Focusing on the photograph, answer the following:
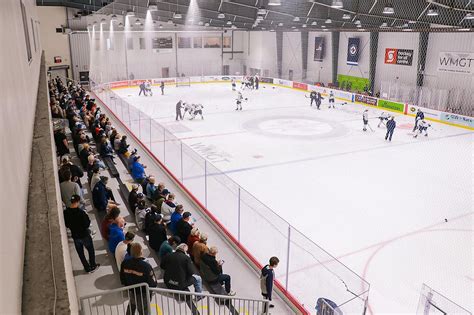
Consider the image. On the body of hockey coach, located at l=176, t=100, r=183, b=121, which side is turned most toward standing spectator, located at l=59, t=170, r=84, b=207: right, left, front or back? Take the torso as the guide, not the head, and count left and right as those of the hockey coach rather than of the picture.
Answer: right

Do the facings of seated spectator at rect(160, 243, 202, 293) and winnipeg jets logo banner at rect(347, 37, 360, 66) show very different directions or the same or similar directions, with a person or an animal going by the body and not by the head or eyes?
very different directions

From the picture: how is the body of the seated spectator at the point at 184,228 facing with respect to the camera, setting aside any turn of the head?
to the viewer's right

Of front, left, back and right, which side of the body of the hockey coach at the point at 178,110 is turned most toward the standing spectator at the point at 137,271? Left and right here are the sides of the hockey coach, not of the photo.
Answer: right

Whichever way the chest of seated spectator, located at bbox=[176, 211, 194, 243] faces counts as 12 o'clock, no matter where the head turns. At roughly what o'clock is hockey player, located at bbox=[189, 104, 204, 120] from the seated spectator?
The hockey player is roughly at 9 o'clock from the seated spectator.

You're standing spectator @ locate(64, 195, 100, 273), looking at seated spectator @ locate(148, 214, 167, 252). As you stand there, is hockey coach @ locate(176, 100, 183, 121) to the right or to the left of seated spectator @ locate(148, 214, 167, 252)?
left

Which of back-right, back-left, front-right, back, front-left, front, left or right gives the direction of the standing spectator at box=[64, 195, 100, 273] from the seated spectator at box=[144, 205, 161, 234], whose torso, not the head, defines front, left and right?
back

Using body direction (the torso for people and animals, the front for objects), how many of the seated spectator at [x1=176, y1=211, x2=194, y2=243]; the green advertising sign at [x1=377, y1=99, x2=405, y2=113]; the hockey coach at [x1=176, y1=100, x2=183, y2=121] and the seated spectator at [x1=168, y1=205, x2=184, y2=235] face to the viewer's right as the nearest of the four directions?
3

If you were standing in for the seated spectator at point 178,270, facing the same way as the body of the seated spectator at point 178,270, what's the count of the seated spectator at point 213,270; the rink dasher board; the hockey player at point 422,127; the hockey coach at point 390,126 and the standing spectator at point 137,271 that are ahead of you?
4

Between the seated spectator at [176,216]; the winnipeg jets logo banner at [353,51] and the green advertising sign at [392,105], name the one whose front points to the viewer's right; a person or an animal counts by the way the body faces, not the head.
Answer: the seated spectator

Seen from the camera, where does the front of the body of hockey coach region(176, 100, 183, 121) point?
to the viewer's right

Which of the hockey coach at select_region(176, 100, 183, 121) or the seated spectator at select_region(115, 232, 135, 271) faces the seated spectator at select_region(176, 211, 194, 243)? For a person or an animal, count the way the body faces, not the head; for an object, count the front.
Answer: the seated spectator at select_region(115, 232, 135, 271)

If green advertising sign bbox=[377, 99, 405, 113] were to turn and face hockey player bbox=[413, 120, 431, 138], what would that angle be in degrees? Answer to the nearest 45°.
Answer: approximately 45° to its left

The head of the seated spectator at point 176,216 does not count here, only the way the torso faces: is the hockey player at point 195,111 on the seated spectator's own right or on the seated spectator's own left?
on the seated spectator's own left
